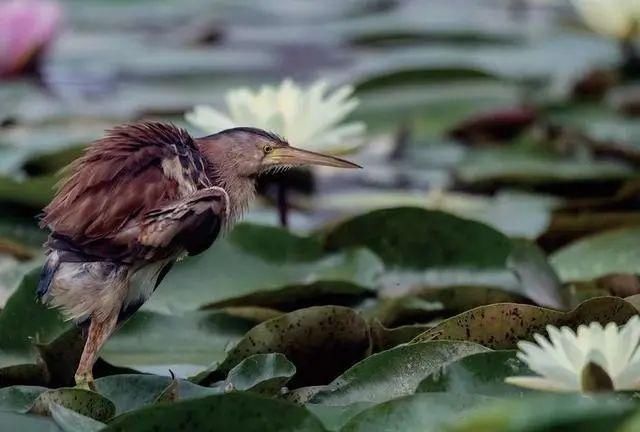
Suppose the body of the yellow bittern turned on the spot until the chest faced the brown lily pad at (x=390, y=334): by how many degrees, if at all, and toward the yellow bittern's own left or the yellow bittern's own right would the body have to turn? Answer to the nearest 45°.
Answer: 0° — it already faces it

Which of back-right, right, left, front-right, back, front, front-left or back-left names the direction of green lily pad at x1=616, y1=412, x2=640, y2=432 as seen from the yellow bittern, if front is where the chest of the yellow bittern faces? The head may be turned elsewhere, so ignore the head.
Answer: front-right

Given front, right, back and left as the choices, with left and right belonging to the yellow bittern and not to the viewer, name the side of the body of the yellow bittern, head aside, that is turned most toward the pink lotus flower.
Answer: left

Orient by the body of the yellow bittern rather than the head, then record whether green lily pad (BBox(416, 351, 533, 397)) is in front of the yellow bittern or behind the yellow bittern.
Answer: in front

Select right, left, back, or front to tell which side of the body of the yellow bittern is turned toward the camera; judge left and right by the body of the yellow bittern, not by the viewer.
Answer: right

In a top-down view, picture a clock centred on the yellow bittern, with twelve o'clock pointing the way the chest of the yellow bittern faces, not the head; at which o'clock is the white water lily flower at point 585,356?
The white water lily flower is roughly at 1 o'clock from the yellow bittern.

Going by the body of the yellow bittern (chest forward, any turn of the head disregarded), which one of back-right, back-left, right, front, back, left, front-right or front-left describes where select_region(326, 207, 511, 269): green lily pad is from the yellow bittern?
front-left
